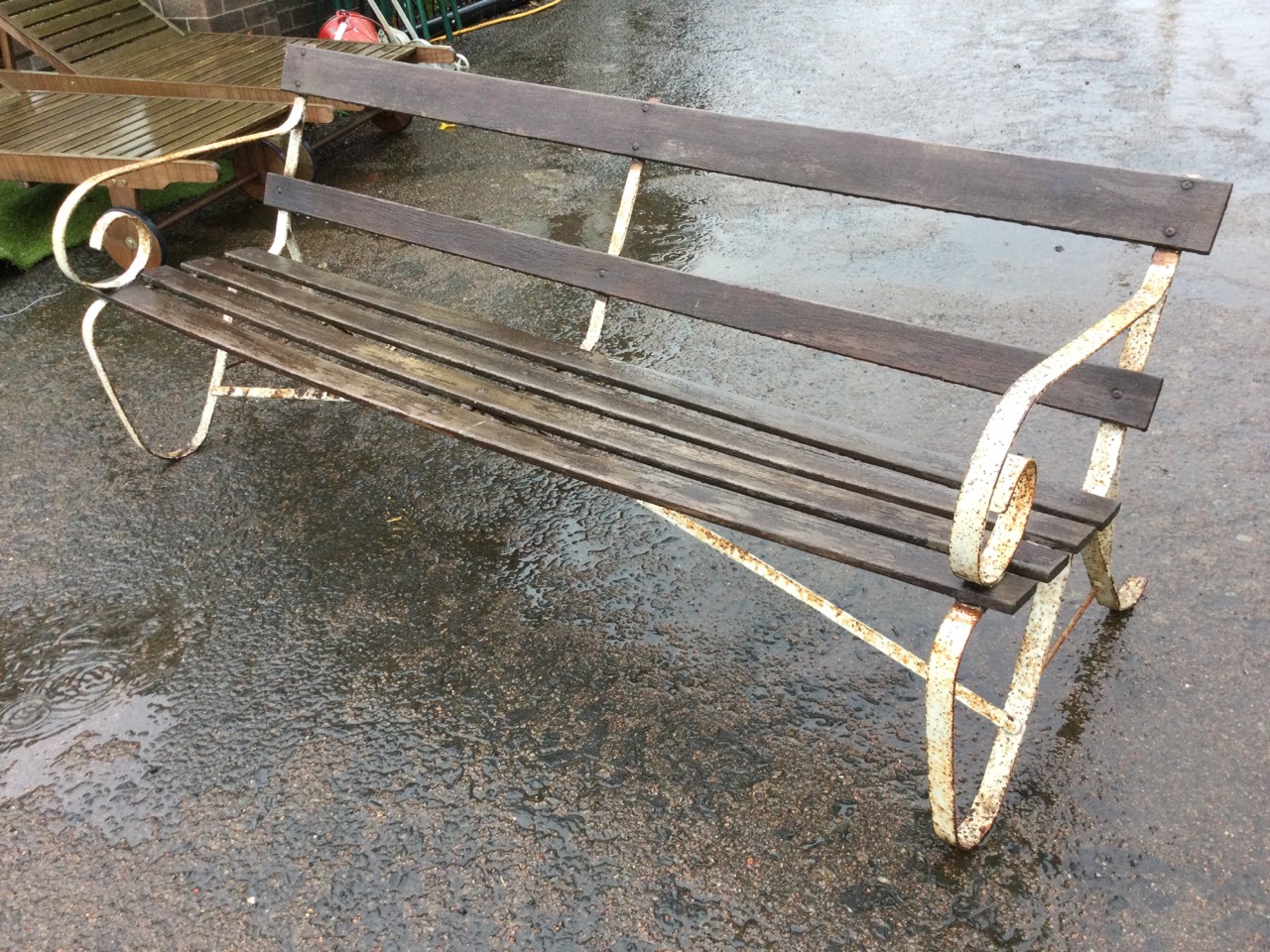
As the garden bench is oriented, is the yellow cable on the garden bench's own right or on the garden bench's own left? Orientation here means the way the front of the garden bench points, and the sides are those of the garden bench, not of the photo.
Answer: on the garden bench's own right

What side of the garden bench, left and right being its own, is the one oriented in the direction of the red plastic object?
right

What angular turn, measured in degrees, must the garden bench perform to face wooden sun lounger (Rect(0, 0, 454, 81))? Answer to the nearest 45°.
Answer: approximately 90° to its right

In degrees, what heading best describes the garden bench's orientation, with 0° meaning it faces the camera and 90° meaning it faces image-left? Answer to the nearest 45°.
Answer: approximately 45°
